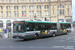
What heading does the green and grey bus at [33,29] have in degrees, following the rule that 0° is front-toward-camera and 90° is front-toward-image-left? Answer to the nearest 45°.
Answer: approximately 45°
